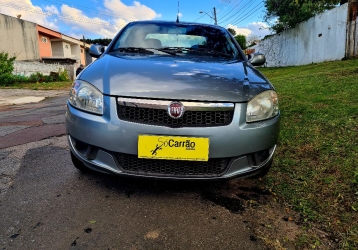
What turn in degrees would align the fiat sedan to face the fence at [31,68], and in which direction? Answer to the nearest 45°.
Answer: approximately 135° to its right

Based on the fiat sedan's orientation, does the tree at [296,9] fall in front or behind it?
behind

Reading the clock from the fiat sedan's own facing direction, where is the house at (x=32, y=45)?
The house is roughly at 5 o'clock from the fiat sedan.

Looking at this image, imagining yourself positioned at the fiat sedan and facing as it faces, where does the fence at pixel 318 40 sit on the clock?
The fence is roughly at 7 o'clock from the fiat sedan.

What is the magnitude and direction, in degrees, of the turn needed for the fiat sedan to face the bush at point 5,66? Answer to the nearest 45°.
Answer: approximately 135° to its right

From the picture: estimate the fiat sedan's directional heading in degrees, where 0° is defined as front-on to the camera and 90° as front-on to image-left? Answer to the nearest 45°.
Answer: approximately 0°
